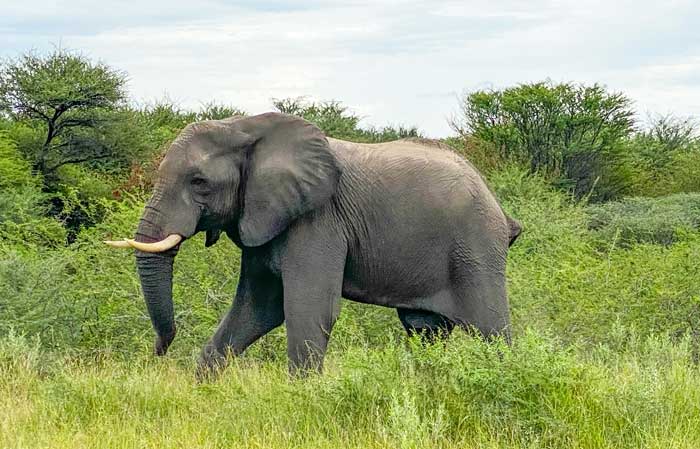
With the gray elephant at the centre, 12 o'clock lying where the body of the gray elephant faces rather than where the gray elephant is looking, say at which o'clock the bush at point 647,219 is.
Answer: The bush is roughly at 4 o'clock from the gray elephant.

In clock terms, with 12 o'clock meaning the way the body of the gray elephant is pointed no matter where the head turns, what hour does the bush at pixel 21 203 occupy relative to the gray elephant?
The bush is roughly at 2 o'clock from the gray elephant.

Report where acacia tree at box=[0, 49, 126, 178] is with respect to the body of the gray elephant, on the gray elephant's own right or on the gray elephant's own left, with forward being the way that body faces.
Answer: on the gray elephant's own right

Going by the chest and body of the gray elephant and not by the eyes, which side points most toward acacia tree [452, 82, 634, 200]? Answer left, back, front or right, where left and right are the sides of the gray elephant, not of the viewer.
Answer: right

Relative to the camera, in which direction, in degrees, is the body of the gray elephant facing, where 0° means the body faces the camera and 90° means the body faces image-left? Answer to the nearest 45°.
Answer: approximately 90°
